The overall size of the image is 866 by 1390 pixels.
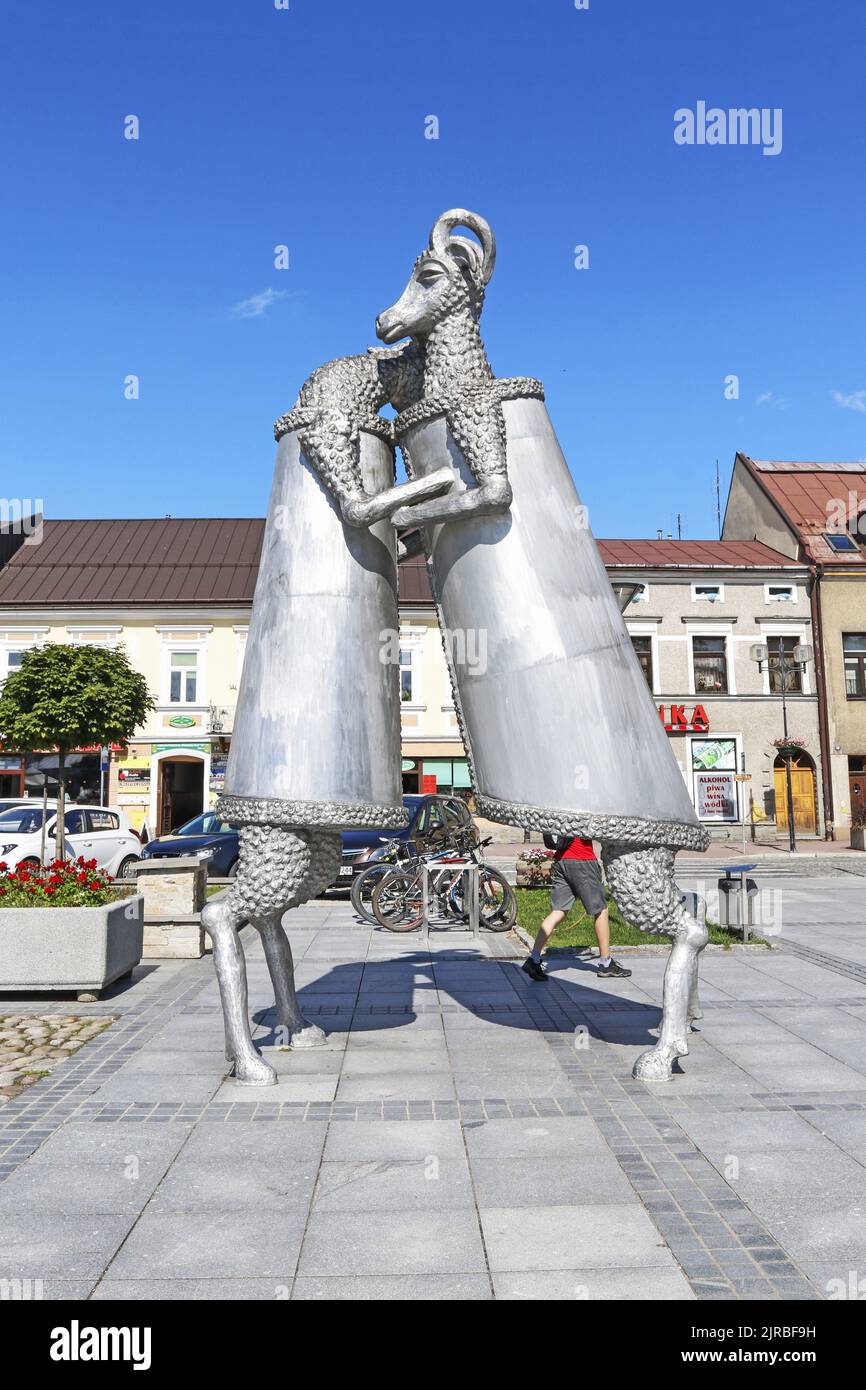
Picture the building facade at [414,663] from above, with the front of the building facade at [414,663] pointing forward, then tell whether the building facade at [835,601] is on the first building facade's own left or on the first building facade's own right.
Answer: on the first building facade's own left

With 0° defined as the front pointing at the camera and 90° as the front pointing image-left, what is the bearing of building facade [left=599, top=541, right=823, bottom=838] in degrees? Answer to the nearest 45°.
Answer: approximately 0°
